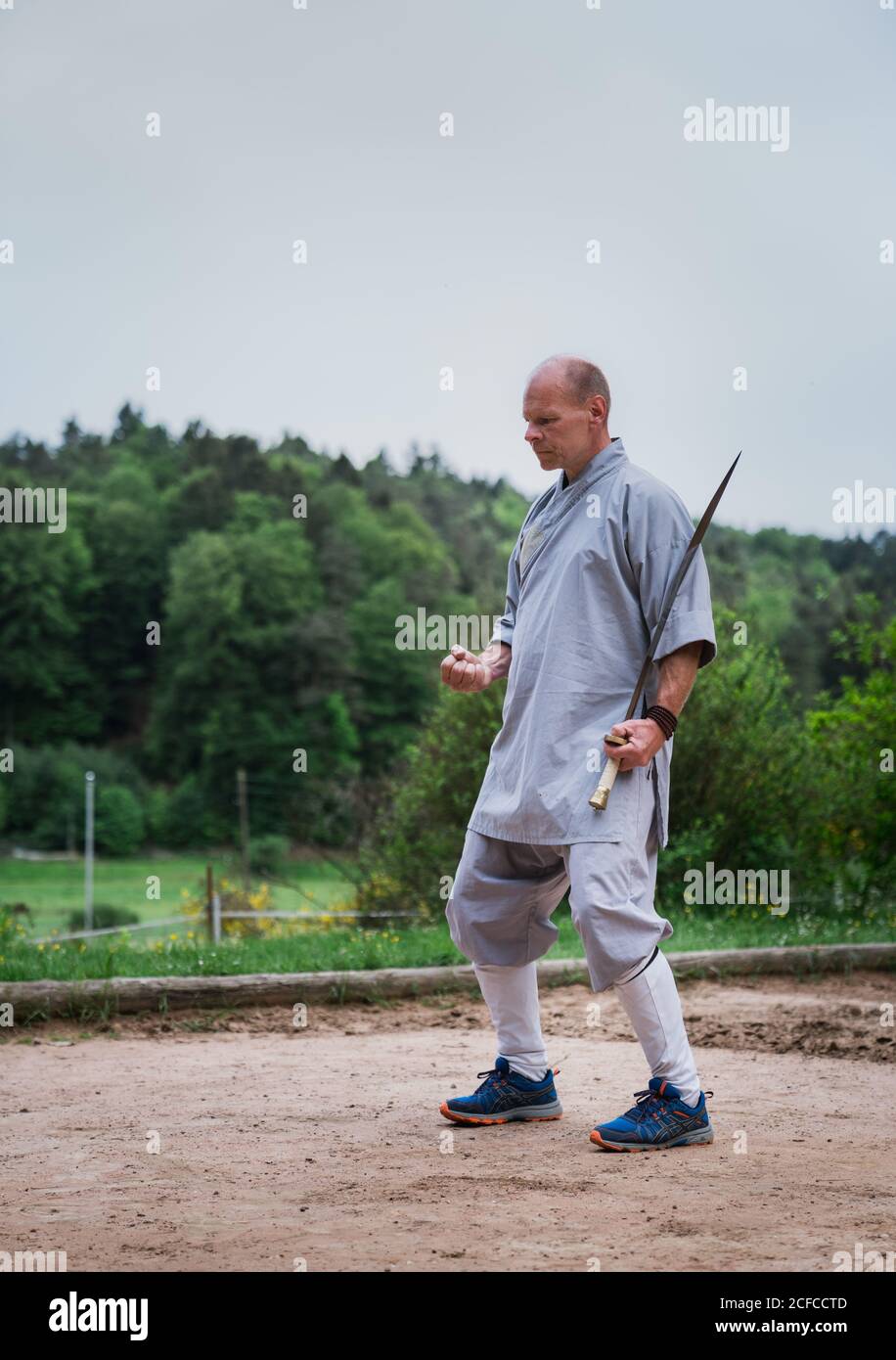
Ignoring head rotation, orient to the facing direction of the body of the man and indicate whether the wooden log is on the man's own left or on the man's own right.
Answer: on the man's own right

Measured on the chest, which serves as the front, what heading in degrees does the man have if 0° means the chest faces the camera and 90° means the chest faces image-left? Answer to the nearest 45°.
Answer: approximately 45°

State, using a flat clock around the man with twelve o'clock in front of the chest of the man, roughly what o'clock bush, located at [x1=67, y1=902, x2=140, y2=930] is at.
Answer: The bush is roughly at 4 o'clock from the man.

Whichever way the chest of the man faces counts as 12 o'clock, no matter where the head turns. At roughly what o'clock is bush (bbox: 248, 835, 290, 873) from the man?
The bush is roughly at 4 o'clock from the man.
